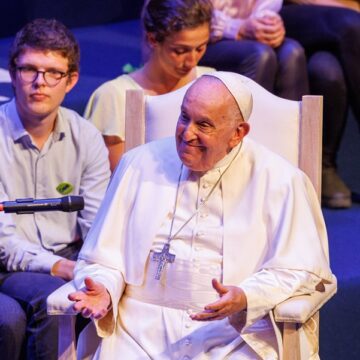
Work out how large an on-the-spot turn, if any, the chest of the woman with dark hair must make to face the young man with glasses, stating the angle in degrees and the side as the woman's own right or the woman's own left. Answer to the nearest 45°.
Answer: approximately 90° to the woman's own right

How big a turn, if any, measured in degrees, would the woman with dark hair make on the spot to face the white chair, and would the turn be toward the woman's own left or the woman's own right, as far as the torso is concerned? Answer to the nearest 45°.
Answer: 0° — they already face it

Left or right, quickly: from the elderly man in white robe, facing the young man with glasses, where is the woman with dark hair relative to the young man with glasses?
right

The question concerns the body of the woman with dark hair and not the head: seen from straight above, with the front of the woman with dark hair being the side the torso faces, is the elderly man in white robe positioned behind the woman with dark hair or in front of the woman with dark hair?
in front

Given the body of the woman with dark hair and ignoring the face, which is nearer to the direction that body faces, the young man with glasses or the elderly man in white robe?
the elderly man in white robe

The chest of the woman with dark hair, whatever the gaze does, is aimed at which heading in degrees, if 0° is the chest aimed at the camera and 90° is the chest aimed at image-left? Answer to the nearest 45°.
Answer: approximately 315°

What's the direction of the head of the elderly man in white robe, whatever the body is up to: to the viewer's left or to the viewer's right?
to the viewer's left
